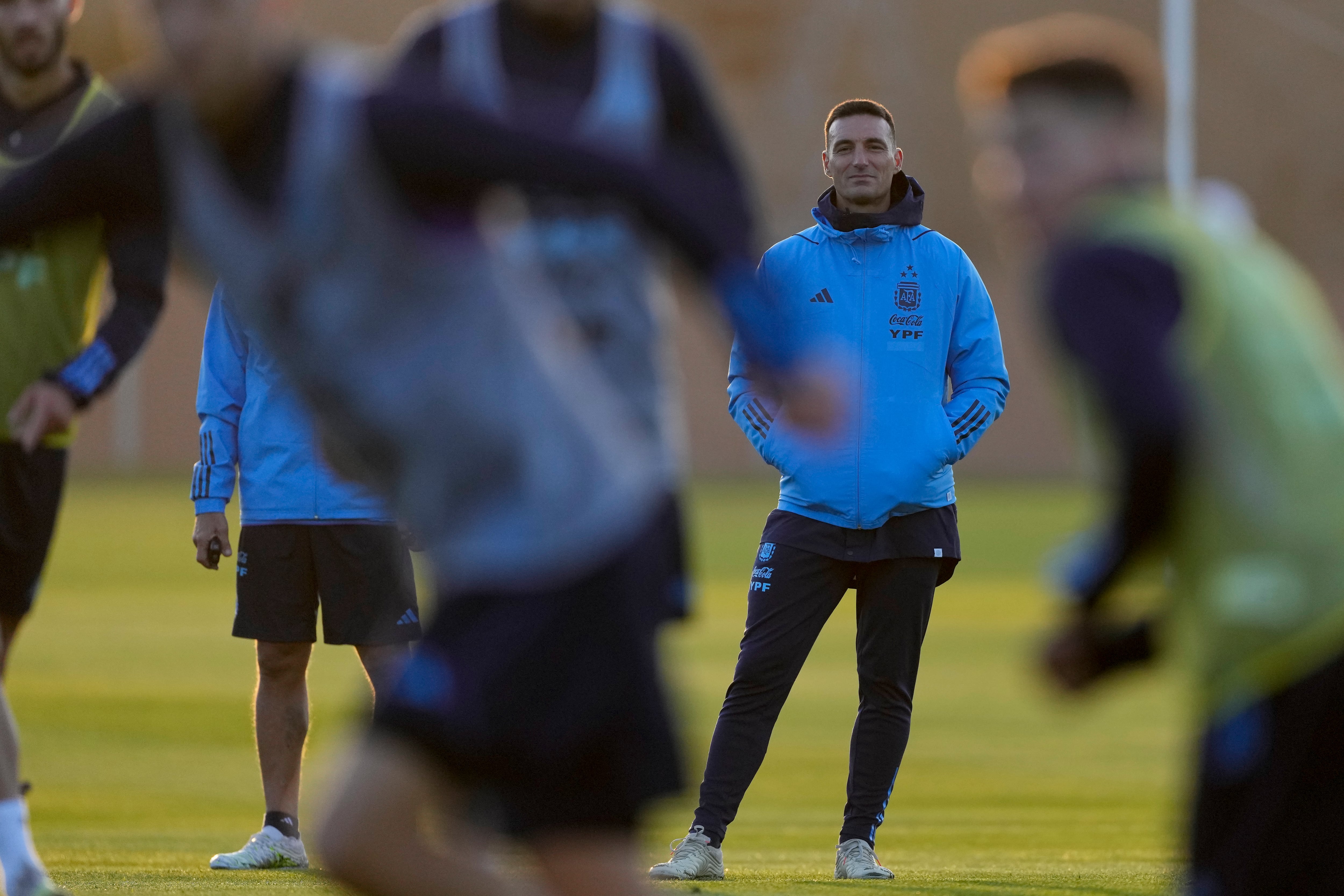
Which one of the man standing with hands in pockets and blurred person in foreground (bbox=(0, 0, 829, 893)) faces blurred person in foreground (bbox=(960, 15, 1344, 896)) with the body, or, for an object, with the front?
the man standing with hands in pockets

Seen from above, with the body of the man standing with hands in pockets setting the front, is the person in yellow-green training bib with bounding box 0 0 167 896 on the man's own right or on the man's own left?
on the man's own right

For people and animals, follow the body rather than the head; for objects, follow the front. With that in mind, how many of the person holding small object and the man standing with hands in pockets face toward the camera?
2

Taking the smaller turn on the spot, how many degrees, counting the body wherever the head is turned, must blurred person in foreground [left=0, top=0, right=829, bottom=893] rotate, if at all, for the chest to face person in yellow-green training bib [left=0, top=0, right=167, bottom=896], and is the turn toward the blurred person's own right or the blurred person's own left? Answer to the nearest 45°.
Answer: approximately 90° to the blurred person's own right

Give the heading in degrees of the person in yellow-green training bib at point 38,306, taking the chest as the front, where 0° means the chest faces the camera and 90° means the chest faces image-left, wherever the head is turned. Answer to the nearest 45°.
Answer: approximately 0°

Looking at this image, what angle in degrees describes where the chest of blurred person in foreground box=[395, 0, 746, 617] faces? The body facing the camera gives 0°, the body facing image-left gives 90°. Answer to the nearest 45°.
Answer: approximately 0°

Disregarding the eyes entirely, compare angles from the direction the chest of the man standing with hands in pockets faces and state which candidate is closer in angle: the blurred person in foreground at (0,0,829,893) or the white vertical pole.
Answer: the blurred person in foreground

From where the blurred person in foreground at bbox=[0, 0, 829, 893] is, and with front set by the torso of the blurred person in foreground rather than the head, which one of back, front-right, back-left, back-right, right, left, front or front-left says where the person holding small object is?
back-right

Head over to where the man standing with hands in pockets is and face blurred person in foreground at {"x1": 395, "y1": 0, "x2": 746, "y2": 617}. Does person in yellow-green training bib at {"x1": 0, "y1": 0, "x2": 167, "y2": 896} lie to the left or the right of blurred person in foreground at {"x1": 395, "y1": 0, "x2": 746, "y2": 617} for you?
right

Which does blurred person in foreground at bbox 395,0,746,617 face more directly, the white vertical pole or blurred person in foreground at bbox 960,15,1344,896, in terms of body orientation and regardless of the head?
the blurred person in foreground

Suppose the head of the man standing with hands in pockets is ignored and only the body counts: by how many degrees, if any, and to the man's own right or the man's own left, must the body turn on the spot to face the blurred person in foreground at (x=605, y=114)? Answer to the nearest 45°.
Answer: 0° — they already face them
